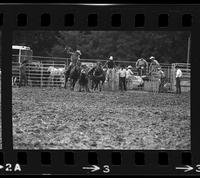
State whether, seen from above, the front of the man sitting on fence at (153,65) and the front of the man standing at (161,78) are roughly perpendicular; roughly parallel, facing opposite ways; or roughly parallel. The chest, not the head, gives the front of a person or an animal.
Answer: roughly parallel

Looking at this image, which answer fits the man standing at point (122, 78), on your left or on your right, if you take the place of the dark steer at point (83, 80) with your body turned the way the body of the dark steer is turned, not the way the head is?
on your left

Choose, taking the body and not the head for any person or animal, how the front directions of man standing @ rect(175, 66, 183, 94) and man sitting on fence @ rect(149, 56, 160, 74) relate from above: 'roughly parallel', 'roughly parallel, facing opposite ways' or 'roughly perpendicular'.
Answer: roughly parallel

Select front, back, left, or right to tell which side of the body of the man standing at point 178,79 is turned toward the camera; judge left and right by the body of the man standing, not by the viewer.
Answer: left

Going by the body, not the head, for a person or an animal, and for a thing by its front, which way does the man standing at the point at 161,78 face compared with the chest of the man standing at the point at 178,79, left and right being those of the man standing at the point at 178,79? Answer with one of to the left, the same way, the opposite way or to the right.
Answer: the same way

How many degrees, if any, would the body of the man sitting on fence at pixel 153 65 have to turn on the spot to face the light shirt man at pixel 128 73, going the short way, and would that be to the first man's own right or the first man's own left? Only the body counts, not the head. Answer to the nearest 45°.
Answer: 0° — they already face them

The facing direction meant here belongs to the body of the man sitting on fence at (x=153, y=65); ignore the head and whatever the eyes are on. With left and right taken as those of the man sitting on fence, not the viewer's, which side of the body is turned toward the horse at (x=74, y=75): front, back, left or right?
front
